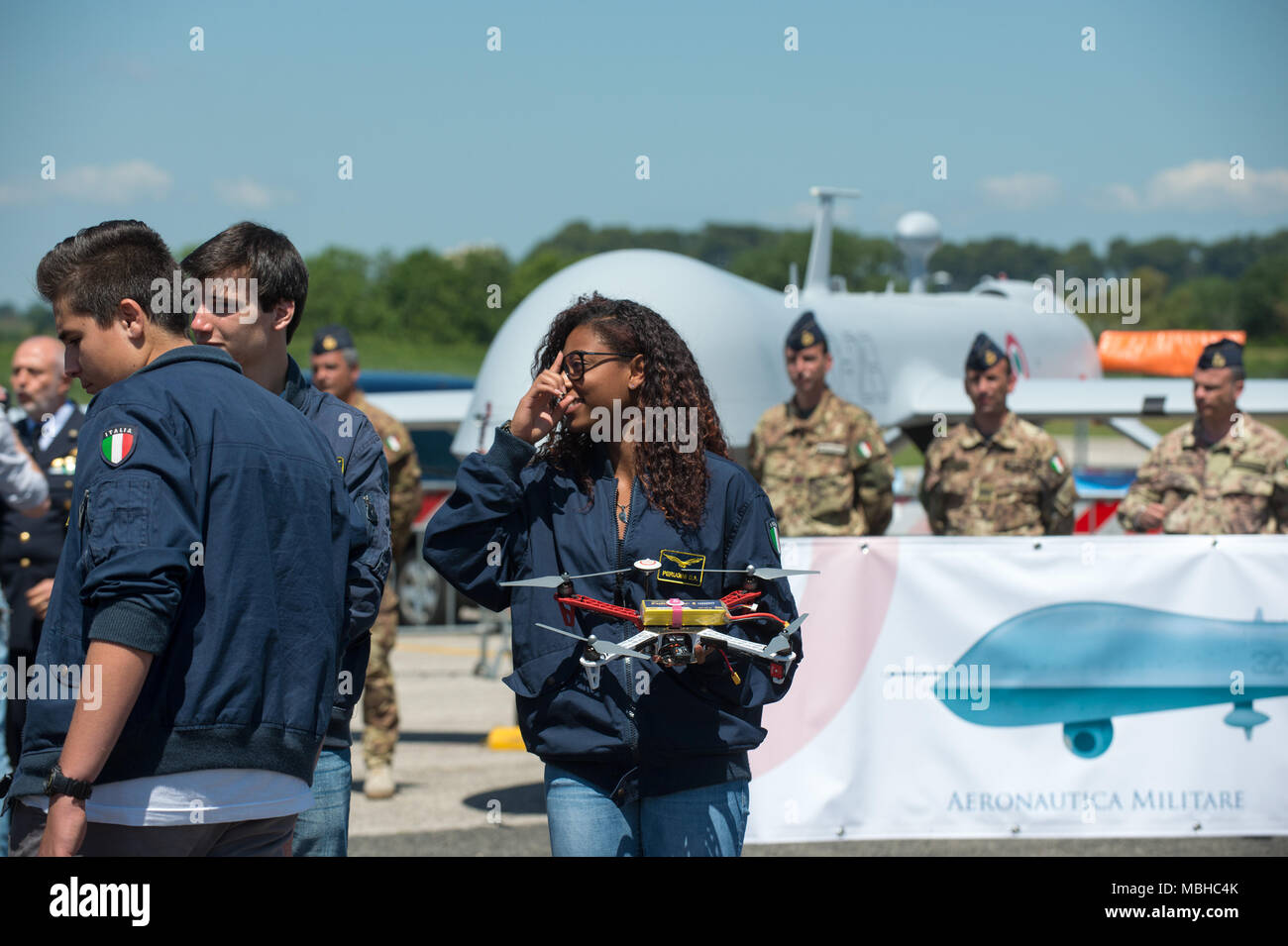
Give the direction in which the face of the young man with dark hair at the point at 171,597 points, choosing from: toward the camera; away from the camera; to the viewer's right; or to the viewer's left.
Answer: to the viewer's left

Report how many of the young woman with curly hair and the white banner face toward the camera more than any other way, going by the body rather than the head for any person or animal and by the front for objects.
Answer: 2

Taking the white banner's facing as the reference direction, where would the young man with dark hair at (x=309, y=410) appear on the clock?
The young man with dark hair is roughly at 1 o'clock from the white banner.

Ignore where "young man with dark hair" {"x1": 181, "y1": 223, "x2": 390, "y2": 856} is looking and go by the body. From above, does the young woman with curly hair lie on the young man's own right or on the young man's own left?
on the young man's own left

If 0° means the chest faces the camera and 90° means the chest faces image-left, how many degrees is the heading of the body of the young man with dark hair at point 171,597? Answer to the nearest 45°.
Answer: approximately 135°

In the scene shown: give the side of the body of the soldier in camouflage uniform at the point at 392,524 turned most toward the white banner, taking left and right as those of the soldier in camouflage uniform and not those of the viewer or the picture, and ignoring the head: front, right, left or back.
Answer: left

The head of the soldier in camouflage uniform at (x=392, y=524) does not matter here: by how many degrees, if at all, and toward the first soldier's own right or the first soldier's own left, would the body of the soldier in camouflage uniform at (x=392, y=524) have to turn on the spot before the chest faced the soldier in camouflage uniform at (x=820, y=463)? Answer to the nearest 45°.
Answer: approximately 135° to the first soldier's own left

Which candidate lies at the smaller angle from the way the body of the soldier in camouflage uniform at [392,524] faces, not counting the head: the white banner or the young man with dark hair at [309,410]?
the young man with dark hair

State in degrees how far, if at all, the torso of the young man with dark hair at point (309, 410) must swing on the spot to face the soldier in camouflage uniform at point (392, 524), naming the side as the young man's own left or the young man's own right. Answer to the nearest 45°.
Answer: approximately 135° to the young man's own right

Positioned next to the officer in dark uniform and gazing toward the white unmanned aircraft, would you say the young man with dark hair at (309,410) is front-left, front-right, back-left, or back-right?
back-right

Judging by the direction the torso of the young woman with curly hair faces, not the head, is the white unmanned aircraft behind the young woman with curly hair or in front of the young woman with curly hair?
behind

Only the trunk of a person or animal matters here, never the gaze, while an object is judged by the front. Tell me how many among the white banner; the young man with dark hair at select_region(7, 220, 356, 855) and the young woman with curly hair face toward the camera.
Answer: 2

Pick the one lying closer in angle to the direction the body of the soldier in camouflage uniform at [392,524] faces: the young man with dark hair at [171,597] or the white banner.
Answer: the young man with dark hair

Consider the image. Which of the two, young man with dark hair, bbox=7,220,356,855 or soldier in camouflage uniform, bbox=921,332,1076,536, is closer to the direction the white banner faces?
the young man with dark hair

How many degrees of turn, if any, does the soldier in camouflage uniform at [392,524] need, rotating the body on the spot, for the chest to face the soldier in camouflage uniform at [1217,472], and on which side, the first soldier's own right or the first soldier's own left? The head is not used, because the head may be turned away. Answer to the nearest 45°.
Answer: approximately 135° to the first soldier's own left
